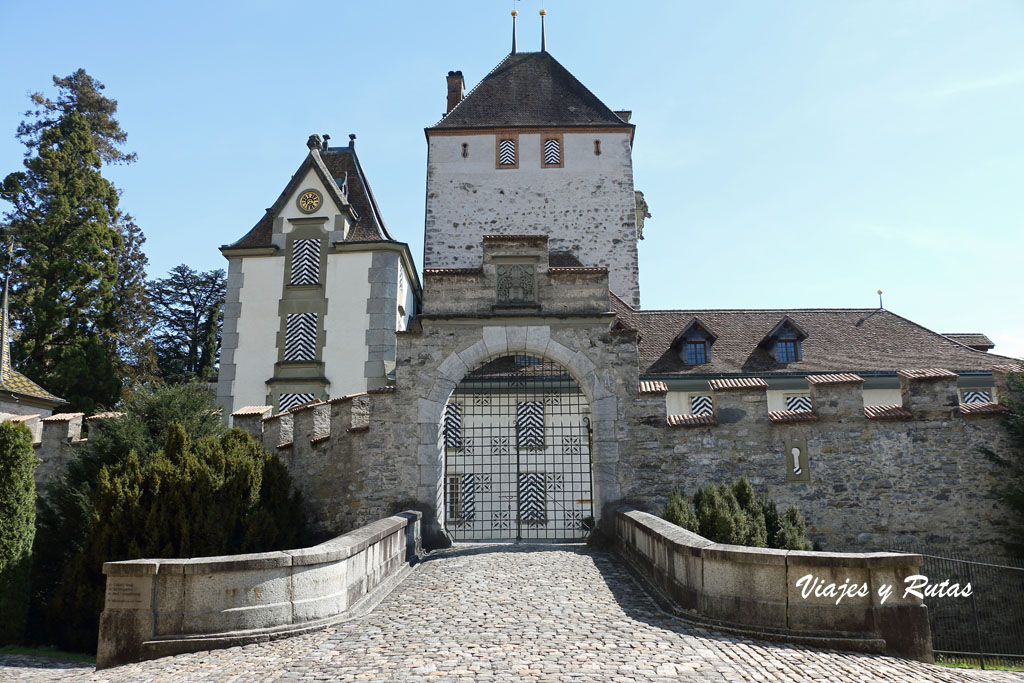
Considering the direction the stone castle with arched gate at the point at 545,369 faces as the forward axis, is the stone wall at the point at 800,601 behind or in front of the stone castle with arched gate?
in front

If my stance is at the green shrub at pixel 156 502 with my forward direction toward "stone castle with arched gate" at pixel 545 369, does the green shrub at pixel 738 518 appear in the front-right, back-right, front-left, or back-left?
front-right

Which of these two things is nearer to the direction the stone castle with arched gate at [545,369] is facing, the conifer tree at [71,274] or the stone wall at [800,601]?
the stone wall

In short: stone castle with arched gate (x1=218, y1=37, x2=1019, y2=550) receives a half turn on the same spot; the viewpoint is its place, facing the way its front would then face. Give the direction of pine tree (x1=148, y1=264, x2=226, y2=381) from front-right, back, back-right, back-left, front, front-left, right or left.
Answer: front-left

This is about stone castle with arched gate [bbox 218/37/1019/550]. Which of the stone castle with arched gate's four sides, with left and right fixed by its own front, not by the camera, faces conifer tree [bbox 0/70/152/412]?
right

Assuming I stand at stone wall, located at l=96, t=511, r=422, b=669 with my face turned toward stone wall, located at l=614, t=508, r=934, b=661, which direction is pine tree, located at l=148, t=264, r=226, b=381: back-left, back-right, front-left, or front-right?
back-left

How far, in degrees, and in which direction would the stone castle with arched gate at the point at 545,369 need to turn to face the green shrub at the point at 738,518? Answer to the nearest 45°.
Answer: approximately 45° to its left

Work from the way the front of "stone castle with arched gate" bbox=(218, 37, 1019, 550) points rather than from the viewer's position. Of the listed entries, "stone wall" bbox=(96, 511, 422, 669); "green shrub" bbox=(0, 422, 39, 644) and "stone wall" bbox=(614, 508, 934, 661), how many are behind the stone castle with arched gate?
0

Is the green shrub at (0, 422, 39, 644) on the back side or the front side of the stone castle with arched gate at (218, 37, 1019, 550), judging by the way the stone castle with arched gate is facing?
on the front side

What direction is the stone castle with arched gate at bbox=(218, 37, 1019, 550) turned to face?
toward the camera

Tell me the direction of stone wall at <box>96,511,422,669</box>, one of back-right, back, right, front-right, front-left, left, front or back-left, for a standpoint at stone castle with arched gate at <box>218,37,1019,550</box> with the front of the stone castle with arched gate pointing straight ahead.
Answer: front

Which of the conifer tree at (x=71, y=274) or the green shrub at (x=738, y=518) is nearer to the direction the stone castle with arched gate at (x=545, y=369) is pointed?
the green shrub

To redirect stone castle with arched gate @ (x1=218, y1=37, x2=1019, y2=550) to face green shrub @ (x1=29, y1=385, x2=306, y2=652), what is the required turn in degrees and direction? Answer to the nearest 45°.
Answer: approximately 45° to its right
